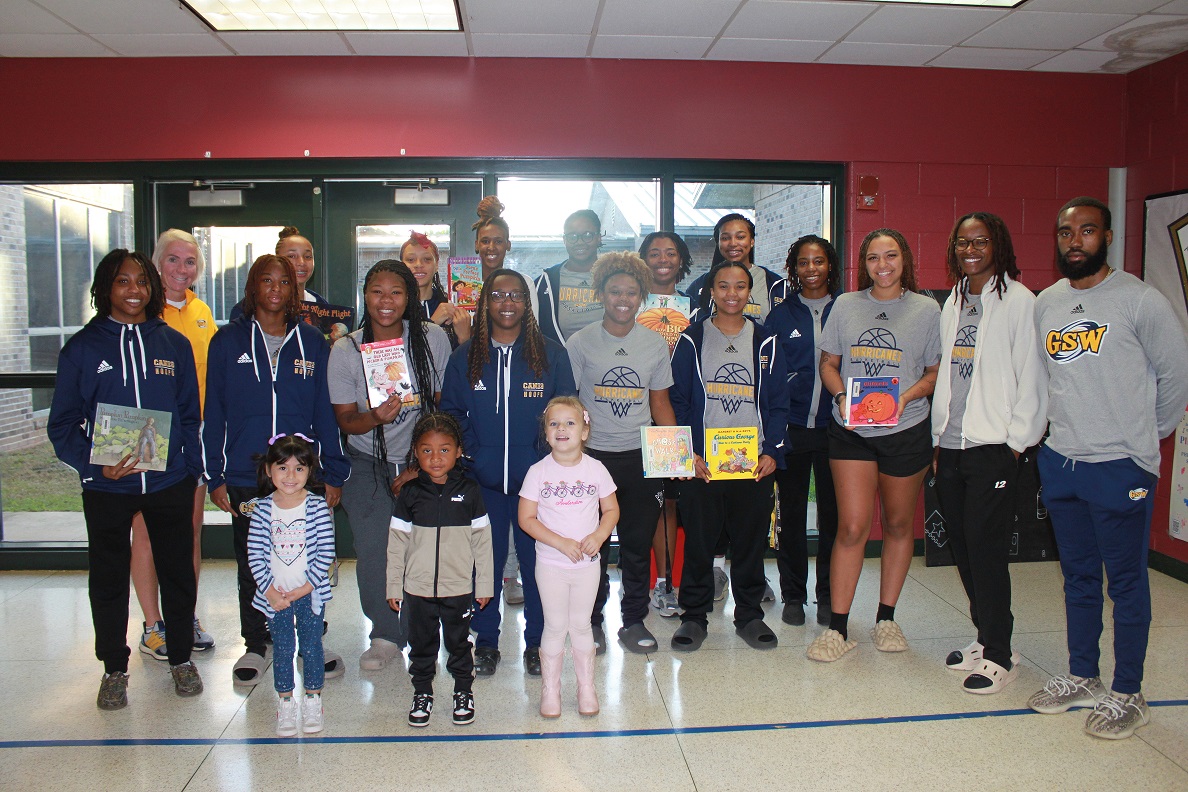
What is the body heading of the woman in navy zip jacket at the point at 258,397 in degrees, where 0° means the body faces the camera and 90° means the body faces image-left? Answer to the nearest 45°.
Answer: approximately 0°

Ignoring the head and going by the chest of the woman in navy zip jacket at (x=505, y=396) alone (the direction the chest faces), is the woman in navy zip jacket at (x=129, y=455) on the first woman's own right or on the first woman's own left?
on the first woman's own right

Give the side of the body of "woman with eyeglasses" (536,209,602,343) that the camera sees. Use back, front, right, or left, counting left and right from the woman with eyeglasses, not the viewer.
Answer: front

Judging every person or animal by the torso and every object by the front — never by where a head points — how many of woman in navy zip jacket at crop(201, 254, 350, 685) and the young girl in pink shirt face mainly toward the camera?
2

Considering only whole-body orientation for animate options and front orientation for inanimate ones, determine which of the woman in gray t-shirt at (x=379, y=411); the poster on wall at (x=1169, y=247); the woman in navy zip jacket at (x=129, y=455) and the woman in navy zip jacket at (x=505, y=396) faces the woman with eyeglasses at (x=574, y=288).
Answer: the poster on wall

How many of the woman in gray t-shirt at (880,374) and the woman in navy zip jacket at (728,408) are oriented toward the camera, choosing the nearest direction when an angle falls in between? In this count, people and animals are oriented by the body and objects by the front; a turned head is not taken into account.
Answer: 2

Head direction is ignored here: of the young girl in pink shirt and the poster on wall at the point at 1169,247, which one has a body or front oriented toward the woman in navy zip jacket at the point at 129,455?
the poster on wall

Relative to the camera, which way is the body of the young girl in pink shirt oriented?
toward the camera

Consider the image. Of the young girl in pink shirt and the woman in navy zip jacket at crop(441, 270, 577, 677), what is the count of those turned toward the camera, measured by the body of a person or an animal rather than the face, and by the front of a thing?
2

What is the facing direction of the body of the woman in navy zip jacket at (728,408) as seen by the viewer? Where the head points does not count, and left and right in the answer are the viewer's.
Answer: facing the viewer
